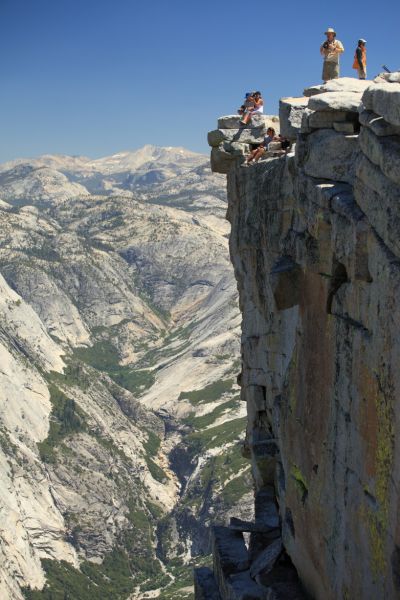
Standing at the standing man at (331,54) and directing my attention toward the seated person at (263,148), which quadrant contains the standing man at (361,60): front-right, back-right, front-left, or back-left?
back-left

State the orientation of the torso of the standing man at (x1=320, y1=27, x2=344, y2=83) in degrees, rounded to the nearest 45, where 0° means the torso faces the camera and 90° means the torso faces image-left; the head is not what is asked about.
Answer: approximately 0°
